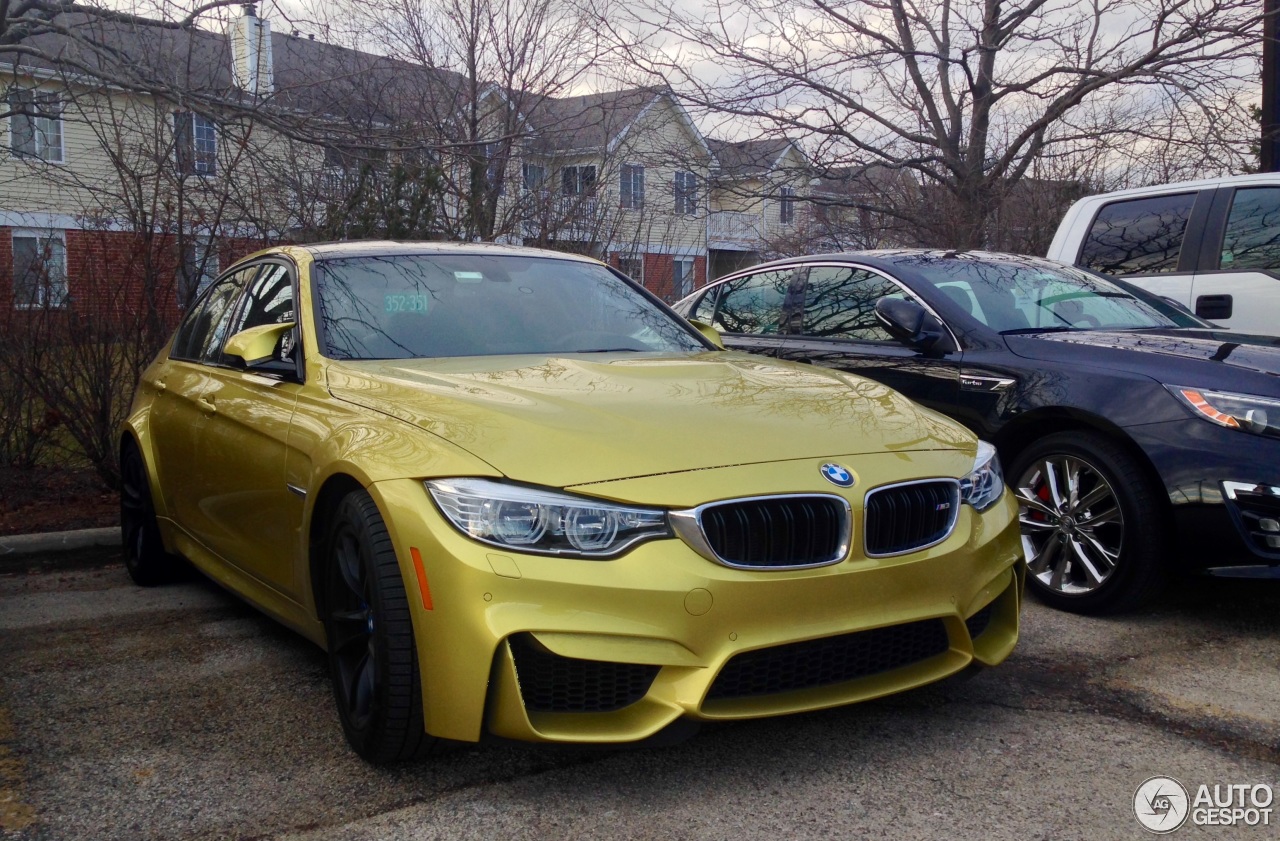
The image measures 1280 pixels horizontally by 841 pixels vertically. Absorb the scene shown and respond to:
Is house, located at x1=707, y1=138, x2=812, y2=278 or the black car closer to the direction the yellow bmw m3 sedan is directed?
the black car

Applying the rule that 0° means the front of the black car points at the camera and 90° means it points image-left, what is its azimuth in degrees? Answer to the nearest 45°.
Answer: approximately 315°

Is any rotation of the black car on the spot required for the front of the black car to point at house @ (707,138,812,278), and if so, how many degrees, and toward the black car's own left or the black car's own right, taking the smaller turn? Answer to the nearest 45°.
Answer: approximately 135° to the black car's own left

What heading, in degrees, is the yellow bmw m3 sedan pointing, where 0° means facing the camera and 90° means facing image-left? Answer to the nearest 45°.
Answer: approximately 315°

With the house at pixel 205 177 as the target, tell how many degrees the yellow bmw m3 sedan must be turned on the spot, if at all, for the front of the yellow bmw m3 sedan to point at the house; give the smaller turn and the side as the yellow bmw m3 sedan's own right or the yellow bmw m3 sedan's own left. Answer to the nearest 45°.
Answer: approximately 180°

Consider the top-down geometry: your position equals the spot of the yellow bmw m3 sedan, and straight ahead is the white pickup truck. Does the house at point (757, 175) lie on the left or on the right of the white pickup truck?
left

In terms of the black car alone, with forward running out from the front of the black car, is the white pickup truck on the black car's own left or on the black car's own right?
on the black car's own left

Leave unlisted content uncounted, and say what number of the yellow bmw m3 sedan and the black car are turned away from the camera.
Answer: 0

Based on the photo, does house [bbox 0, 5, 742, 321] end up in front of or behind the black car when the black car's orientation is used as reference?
behind

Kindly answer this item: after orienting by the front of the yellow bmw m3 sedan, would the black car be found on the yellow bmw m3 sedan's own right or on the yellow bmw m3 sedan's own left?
on the yellow bmw m3 sedan's own left

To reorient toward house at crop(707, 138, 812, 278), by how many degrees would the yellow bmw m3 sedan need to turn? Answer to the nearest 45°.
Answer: approximately 135° to its left
